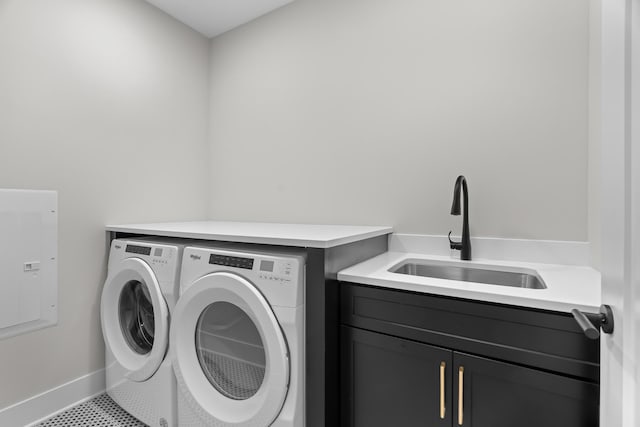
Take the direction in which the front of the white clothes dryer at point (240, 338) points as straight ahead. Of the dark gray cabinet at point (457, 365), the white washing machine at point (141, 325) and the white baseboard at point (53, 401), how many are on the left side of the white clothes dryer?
1

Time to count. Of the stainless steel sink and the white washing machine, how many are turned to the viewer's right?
0

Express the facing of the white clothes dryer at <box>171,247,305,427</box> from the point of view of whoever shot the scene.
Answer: facing the viewer and to the left of the viewer

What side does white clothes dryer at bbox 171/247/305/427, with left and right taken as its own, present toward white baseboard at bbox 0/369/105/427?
right

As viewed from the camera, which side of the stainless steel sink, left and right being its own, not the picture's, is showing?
front

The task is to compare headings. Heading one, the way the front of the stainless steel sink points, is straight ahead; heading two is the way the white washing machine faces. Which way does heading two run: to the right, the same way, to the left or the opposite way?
the same way

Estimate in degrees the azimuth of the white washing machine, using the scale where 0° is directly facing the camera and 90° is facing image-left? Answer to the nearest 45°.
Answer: approximately 45°

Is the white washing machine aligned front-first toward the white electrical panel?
no

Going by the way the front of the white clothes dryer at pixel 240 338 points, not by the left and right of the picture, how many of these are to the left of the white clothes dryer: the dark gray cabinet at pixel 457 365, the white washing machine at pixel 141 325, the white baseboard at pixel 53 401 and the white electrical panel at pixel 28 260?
1

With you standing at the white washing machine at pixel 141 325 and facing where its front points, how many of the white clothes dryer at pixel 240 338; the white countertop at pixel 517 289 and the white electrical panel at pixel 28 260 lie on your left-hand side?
2

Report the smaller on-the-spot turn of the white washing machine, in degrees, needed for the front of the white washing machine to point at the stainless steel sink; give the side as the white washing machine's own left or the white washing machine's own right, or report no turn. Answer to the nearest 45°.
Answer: approximately 90° to the white washing machine's own left

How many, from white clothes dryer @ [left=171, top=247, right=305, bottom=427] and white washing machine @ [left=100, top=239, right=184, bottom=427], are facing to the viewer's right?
0

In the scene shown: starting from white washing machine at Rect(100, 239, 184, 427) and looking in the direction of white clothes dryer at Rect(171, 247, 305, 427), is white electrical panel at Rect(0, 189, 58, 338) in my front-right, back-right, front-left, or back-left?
back-right

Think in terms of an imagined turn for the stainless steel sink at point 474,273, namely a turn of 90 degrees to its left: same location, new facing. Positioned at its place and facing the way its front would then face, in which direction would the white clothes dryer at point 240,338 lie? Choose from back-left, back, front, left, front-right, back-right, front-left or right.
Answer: back-right

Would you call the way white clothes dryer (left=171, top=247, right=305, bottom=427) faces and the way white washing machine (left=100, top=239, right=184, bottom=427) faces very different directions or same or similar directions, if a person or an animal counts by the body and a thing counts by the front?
same or similar directions
